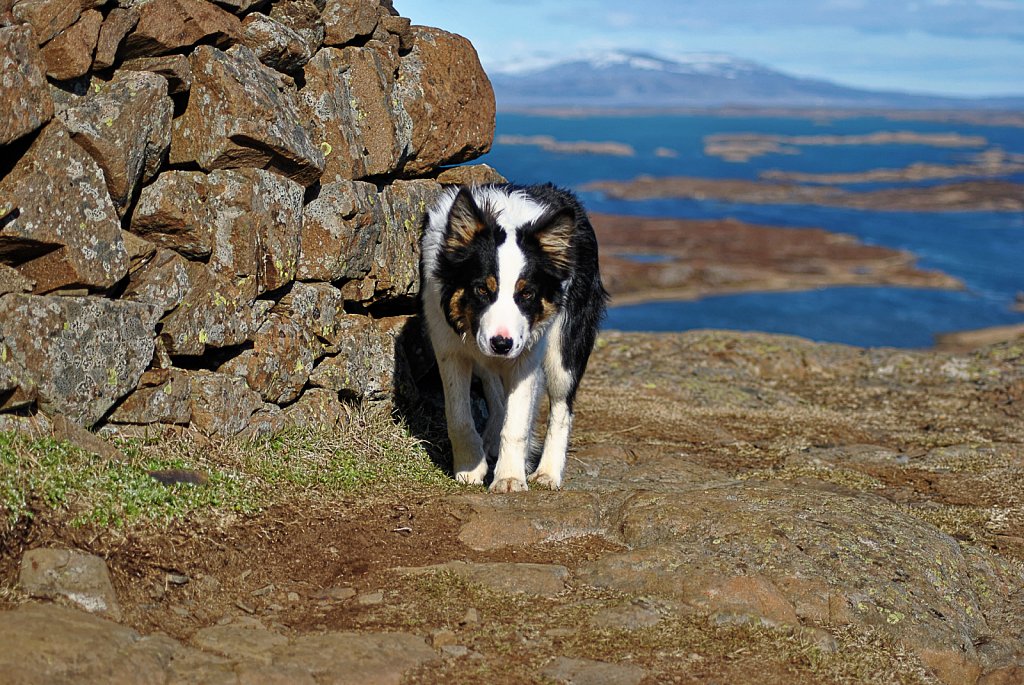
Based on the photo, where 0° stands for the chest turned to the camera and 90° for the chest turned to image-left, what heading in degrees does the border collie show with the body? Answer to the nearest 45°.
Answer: approximately 0°

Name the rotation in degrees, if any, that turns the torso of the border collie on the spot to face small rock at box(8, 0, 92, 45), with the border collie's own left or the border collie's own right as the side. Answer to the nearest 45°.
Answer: approximately 45° to the border collie's own right

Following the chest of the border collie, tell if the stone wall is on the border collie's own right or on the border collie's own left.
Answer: on the border collie's own right
